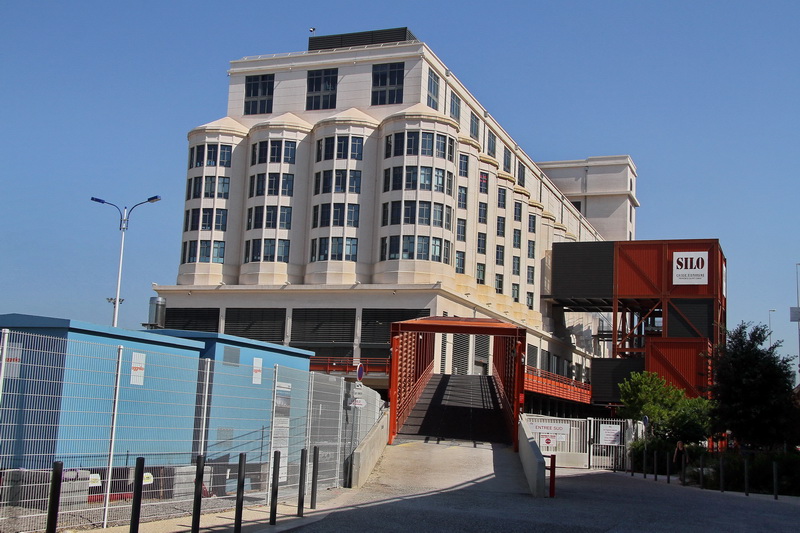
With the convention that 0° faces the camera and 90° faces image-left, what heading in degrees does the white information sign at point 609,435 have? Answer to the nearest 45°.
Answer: approximately 0°

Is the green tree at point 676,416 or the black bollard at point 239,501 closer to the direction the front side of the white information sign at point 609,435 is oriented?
the black bollard

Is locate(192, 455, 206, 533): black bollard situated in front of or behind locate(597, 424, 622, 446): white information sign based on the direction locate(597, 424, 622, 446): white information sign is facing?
in front

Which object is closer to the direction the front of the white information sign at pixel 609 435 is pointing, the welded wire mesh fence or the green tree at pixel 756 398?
the welded wire mesh fence

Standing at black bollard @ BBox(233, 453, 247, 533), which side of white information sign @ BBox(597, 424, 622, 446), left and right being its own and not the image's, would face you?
front

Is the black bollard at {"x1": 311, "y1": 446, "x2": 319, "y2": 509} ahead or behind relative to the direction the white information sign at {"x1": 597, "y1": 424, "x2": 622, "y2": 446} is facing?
ahead

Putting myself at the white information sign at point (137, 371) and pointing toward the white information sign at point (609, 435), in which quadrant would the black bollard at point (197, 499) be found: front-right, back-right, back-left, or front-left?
back-right

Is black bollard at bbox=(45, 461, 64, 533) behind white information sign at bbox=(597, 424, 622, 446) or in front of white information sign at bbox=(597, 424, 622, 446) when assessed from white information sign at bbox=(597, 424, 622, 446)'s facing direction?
in front

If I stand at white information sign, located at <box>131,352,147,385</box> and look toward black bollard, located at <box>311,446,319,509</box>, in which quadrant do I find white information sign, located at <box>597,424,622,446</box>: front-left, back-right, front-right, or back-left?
front-left

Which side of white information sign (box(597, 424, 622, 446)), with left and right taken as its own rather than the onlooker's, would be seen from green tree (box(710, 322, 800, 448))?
left

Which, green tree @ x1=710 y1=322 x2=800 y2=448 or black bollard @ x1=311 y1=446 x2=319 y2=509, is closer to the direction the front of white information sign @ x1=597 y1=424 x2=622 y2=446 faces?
the black bollard

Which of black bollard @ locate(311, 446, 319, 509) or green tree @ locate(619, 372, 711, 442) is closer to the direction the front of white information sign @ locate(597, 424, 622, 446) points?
the black bollard

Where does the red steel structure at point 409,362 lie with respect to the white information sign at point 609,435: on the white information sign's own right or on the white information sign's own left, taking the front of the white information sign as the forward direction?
on the white information sign's own right
